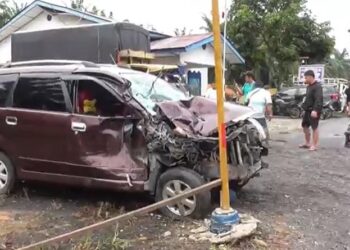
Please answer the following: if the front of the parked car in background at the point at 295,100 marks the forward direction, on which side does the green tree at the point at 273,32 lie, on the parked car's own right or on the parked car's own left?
on the parked car's own right

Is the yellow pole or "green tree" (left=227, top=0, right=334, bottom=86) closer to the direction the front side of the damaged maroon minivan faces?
the yellow pole

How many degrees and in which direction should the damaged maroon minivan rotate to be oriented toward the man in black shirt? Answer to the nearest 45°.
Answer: approximately 90° to its left

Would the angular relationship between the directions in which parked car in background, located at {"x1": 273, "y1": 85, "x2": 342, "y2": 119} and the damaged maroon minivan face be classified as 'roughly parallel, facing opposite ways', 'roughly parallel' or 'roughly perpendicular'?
roughly perpendicular

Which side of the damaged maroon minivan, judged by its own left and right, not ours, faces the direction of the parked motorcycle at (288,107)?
left

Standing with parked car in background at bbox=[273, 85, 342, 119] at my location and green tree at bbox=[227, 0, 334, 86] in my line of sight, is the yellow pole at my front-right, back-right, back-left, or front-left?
back-left

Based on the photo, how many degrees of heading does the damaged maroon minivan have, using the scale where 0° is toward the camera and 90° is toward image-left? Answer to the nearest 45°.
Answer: approximately 315°

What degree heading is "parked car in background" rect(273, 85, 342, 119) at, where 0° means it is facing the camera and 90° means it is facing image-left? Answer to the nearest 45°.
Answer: approximately 45°

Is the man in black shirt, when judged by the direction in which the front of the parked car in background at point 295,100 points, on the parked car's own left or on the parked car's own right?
on the parked car's own left

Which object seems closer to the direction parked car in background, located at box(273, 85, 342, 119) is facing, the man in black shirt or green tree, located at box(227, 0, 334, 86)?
the man in black shirt

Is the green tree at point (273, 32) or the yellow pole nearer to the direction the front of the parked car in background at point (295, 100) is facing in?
the yellow pole
